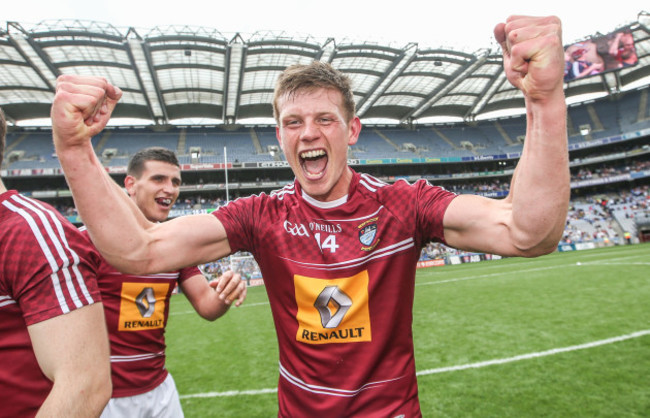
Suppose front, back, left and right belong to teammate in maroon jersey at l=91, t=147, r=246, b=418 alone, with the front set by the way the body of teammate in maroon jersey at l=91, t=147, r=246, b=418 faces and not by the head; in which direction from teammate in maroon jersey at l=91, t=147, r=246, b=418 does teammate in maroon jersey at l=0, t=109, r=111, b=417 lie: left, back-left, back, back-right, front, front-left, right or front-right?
front-right

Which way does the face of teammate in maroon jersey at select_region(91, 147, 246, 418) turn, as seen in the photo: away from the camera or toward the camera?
toward the camera

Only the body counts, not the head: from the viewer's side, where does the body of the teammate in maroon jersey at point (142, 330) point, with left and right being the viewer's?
facing the viewer and to the right of the viewer
